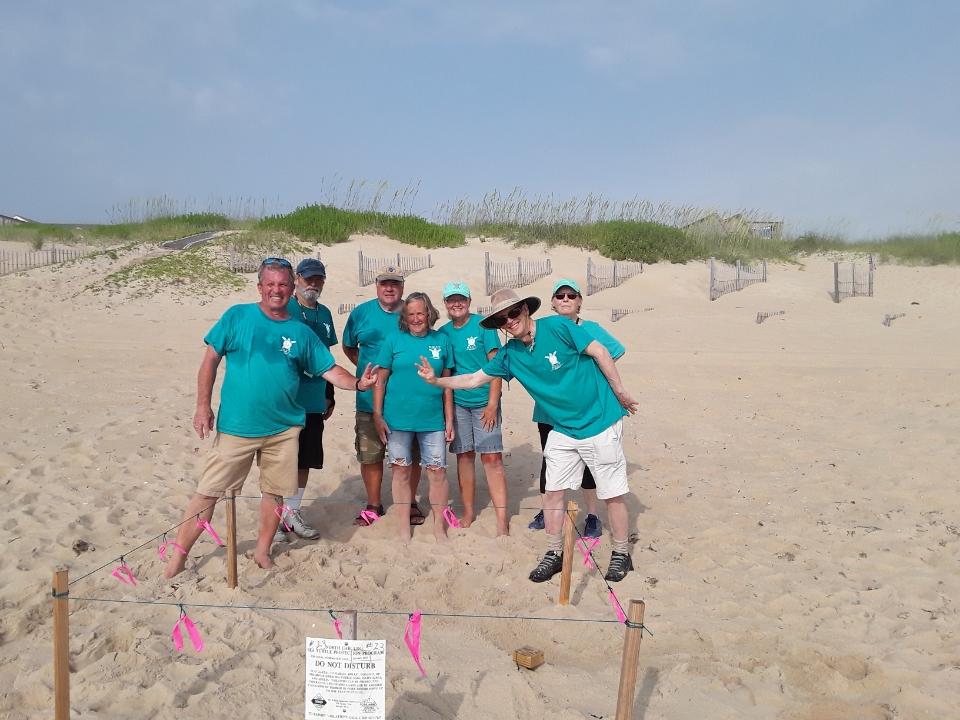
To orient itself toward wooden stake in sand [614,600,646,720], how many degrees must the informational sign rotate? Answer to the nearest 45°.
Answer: approximately 90° to its left

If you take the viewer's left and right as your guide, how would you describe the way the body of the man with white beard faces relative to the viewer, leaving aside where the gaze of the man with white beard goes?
facing the viewer and to the right of the viewer

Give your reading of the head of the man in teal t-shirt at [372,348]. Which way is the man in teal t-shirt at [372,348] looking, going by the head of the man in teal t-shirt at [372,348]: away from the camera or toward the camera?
toward the camera

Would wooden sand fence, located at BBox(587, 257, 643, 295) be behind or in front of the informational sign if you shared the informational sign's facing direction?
behind

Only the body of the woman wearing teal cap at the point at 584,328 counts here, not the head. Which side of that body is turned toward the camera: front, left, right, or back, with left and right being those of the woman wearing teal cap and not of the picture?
front

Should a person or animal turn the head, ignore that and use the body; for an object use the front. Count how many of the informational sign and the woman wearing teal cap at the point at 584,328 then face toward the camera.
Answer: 2

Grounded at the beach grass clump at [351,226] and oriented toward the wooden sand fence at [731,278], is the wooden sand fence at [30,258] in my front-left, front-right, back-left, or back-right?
back-right

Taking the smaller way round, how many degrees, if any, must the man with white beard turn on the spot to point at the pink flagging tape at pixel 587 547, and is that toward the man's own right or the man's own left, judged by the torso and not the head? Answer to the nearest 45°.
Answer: approximately 45° to the man's own left

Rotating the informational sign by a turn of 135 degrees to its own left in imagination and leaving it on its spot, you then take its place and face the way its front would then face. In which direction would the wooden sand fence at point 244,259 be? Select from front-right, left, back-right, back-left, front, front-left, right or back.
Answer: front-left

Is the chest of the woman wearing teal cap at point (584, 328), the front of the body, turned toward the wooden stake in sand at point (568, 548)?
yes

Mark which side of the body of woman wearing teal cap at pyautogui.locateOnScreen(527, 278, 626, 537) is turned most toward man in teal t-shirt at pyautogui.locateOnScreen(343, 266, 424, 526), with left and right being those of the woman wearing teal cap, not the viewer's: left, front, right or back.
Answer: right
